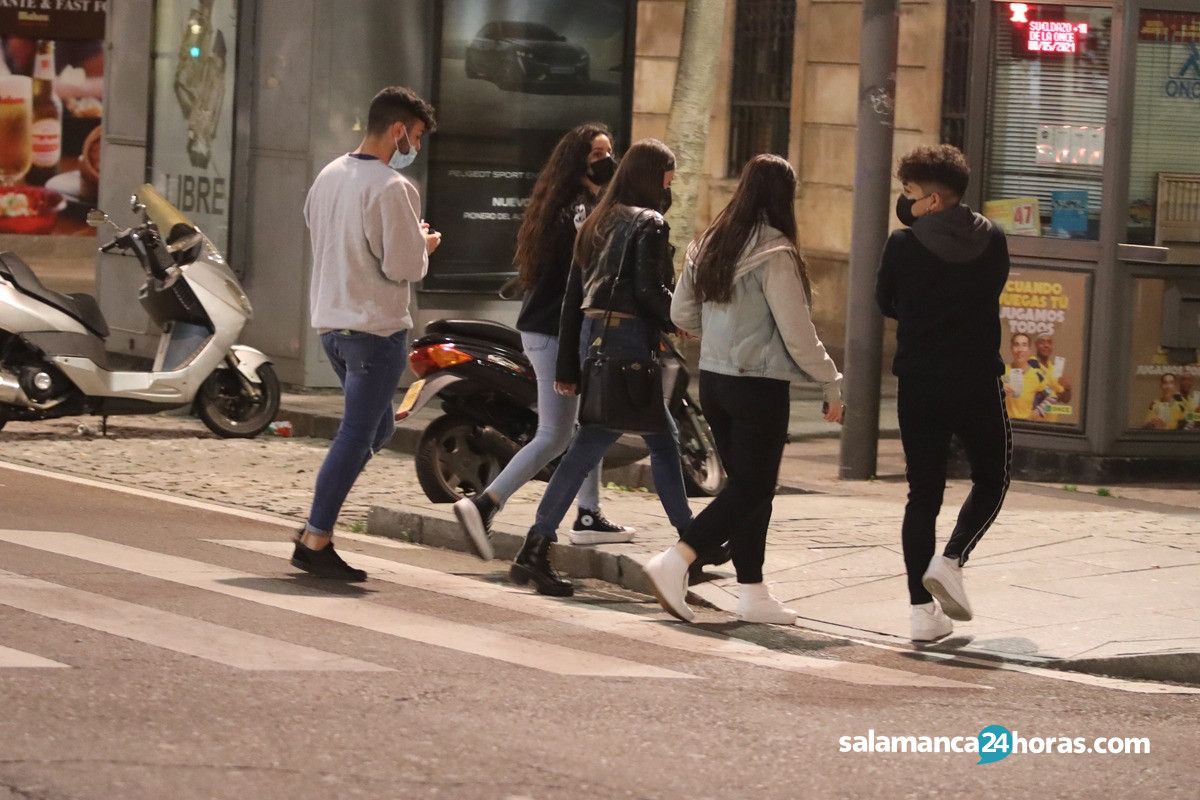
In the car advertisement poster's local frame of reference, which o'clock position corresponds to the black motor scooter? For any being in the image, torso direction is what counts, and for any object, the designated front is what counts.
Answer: The black motor scooter is roughly at 12 o'clock from the car advertisement poster.

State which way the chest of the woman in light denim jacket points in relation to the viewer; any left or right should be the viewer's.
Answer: facing away from the viewer and to the right of the viewer

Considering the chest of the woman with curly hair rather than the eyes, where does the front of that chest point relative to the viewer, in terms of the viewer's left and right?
facing to the right of the viewer

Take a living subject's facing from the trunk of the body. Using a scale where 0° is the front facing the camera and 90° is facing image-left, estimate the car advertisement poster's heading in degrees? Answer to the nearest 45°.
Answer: approximately 0°

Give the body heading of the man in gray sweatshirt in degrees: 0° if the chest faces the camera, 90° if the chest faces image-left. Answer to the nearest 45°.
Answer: approximately 225°

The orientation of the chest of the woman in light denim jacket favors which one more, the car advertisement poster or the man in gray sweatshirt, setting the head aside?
the car advertisement poster

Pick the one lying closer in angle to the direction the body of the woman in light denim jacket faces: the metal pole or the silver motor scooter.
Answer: the metal pole
